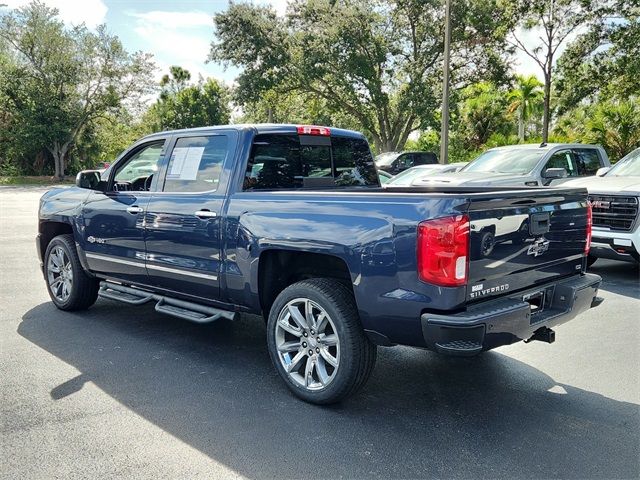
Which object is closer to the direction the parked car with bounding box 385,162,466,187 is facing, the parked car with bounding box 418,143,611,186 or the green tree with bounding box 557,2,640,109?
the parked car

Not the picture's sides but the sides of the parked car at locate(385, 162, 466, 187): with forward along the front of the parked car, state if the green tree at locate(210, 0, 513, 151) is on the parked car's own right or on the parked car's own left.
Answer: on the parked car's own right

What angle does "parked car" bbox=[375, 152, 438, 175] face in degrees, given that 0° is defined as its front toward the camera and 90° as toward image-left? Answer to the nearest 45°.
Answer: approximately 45°

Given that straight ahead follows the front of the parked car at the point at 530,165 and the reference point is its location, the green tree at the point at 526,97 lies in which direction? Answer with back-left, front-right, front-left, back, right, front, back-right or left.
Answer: back-right

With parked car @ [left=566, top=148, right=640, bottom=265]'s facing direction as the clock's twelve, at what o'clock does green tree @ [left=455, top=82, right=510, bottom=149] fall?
The green tree is roughly at 4 o'clock from the parked car.

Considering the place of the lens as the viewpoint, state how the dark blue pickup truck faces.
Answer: facing away from the viewer and to the left of the viewer

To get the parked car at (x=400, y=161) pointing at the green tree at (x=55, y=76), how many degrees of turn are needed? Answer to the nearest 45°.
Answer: approximately 90° to its right

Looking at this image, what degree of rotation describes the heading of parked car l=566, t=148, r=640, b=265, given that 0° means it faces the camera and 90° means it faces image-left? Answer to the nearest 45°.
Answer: approximately 45°

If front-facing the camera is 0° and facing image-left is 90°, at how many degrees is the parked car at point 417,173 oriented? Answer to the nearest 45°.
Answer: approximately 45°

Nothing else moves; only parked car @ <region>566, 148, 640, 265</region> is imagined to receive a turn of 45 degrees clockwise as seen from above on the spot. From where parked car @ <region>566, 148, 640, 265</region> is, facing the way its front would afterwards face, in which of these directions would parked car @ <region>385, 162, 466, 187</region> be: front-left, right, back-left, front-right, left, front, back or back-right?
front-right

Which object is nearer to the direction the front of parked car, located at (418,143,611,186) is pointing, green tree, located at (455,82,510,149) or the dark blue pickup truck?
the dark blue pickup truck
